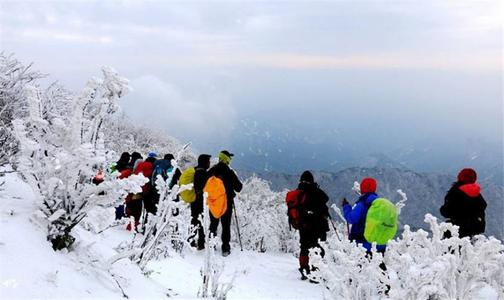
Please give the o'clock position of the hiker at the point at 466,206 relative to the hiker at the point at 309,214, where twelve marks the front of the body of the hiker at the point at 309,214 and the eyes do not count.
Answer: the hiker at the point at 466,206 is roughly at 2 o'clock from the hiker at the point at 309,214.

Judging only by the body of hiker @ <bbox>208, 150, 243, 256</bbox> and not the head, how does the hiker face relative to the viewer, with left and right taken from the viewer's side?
facing away from the viewer and to the right of the viewer

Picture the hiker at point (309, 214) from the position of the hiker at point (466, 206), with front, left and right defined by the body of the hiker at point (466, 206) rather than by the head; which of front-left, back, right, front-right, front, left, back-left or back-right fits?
left

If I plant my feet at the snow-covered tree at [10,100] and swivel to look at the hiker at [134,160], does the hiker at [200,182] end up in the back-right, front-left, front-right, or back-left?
front-right

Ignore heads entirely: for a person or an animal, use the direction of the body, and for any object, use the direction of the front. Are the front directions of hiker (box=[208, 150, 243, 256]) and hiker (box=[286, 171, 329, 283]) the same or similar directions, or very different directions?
same or similar directions

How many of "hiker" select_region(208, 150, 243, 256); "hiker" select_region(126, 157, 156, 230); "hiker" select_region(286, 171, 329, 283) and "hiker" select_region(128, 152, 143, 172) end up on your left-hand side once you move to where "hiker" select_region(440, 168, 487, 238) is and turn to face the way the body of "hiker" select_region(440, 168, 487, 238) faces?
4

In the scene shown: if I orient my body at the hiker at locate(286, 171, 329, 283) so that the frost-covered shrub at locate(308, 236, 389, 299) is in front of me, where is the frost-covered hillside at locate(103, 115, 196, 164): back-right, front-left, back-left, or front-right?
back-right

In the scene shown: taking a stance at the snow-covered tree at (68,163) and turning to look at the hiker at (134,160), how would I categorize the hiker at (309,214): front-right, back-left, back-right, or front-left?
front-right

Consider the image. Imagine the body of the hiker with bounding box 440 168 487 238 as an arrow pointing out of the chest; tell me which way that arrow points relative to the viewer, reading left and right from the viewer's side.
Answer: facing away from the viewer

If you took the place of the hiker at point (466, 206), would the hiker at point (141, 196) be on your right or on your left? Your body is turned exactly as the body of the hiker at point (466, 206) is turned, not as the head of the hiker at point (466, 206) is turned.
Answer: on your left

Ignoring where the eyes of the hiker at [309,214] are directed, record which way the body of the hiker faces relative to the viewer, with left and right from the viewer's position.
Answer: facing away from the viewer and to the right of the viewer
